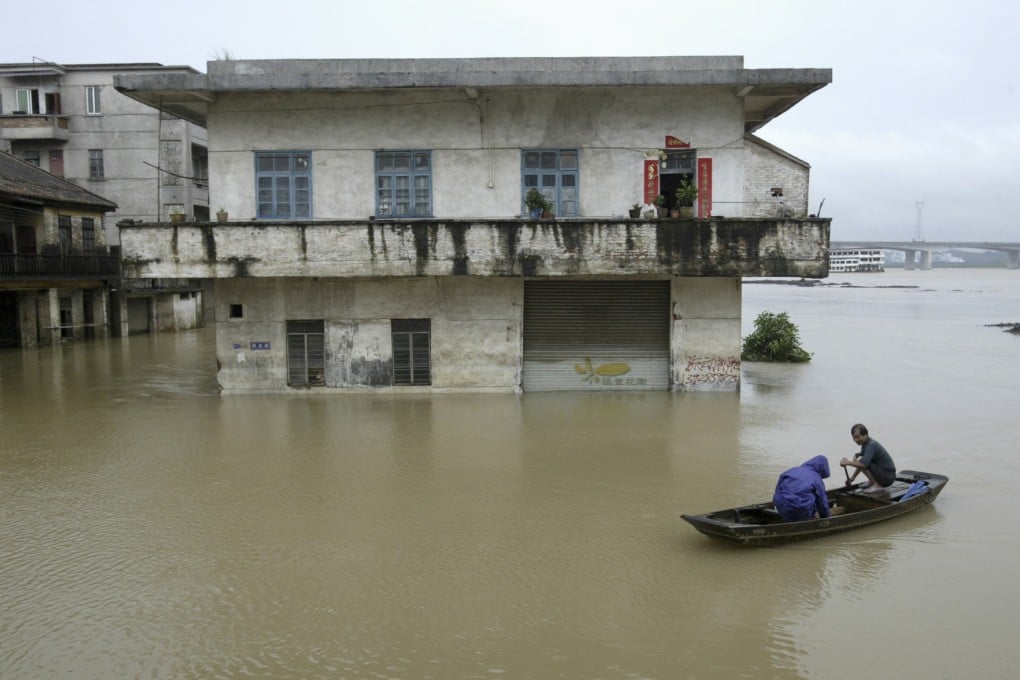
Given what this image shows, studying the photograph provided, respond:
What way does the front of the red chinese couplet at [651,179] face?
toward the camera

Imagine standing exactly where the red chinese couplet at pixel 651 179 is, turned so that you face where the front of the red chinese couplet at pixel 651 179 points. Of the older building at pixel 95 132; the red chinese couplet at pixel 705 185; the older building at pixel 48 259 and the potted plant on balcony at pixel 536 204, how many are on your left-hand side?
1

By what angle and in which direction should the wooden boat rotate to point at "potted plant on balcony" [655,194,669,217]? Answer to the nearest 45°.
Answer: approximately 90° to its right

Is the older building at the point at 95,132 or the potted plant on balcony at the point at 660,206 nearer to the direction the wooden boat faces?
the older building

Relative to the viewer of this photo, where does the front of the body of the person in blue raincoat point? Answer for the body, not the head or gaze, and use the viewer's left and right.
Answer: facing away from the viewer and to the right of the viewer

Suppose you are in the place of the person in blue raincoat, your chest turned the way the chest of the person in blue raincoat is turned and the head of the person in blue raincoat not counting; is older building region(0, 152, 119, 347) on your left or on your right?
on your left

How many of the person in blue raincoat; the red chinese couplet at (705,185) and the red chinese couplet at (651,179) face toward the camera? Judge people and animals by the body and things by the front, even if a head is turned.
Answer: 2

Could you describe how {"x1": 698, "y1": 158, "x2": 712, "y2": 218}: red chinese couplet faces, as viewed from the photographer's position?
facing the viewer

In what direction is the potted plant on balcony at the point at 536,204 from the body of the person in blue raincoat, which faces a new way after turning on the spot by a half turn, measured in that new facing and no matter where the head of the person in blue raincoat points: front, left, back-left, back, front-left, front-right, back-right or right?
right

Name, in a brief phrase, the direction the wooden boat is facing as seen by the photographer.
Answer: facing the viewer and to the left of the viewer

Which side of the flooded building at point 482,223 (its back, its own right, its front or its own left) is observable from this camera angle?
front
